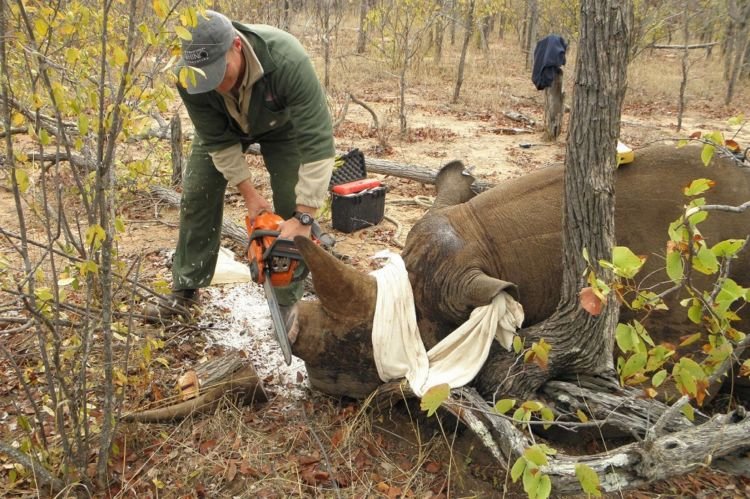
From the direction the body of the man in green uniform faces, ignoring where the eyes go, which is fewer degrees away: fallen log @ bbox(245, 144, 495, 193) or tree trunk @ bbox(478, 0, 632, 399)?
the tree trunk

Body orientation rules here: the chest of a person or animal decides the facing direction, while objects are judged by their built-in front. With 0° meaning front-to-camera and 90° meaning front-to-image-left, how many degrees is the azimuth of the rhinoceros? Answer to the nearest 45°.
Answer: approximately 45°

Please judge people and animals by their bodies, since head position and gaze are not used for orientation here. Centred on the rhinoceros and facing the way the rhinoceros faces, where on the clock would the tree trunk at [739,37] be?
The tree trunk is roughly at 5 o'clock from the rhinoceros.

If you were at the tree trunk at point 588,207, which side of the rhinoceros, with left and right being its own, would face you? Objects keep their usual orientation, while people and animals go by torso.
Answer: left

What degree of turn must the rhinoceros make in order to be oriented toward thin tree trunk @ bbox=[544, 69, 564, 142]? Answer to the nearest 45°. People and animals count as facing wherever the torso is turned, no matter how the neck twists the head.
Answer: approximately 135° to its right

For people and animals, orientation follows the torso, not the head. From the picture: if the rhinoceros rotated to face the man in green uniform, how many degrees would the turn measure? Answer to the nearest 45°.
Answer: approximately 45° to its right
